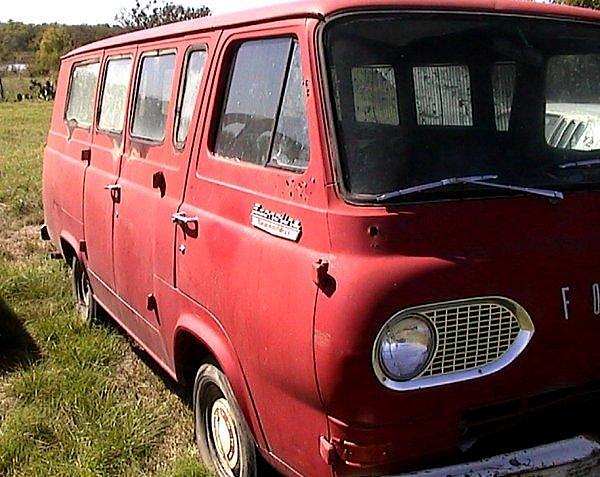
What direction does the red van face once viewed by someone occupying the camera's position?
facing the viewer and to the right of the viewer
